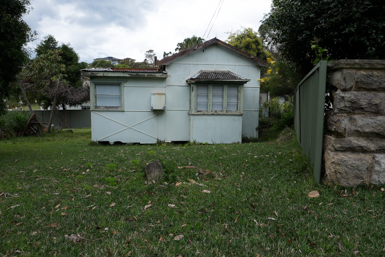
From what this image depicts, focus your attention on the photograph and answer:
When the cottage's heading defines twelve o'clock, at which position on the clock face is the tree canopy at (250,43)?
The tree canopy is roughly at 7 o'clock from the cottage.

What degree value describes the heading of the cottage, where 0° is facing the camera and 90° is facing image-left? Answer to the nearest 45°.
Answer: approximately 0°

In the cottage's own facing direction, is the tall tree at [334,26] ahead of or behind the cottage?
ahead

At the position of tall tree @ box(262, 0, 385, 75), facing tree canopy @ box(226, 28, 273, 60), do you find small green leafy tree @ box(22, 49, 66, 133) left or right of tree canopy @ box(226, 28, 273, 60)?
left

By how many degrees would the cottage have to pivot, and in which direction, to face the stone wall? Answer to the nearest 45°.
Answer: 0° — it already faces it

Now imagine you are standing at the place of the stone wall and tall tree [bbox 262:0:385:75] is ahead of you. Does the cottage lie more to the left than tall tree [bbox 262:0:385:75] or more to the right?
left

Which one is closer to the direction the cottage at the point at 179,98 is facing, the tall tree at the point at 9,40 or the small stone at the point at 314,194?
the small stone

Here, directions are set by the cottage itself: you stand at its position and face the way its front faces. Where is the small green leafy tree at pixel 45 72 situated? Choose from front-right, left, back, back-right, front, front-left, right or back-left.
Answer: back-right

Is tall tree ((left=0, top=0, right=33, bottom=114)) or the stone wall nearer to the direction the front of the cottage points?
the stone wall

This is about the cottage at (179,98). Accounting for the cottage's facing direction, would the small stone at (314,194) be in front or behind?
in front

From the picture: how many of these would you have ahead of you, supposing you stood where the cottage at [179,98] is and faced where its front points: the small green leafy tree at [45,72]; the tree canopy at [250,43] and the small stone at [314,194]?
1

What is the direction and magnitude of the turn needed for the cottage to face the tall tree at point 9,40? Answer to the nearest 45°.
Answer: approximately 45° to its right
